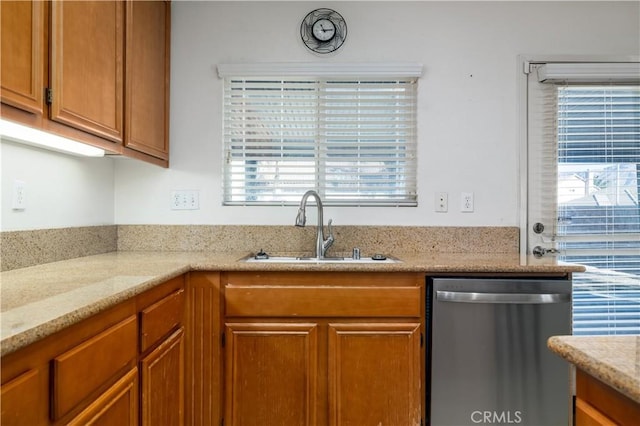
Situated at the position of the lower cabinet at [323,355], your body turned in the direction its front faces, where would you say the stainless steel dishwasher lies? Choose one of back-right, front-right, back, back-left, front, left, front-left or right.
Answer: left

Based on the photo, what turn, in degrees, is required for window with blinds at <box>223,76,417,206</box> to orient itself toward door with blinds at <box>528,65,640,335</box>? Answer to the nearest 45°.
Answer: approximately 90° to its left

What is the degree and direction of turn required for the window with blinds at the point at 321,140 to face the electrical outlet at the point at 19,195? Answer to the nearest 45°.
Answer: approximately 45° to its right

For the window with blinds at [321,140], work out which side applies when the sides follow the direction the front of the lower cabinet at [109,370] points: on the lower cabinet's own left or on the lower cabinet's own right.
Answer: on the lower cabinet's own left

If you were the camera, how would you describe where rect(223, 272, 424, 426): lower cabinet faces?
facing the viewer

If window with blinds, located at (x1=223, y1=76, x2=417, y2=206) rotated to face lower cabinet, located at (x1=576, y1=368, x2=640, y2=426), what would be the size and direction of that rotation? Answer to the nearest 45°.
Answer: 0° — it already faces it

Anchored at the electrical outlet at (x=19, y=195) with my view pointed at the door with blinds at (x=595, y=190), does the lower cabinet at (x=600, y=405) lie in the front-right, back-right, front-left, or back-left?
front-right

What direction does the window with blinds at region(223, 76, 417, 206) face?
toward the camera

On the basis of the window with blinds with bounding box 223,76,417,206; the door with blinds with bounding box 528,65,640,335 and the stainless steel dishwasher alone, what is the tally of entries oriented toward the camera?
3

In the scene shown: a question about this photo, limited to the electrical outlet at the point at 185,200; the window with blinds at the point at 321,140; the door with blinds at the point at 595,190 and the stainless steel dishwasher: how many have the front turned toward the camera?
4

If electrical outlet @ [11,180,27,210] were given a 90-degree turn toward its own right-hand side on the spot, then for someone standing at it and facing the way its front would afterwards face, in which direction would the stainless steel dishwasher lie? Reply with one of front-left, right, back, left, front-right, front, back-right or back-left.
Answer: left
